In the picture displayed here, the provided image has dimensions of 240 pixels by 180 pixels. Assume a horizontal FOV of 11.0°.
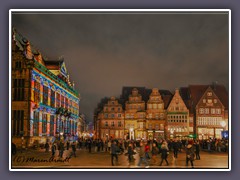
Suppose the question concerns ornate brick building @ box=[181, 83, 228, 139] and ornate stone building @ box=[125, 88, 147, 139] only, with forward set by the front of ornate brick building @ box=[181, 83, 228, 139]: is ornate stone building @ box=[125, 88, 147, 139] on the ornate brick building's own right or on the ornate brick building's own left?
on the ornate brick building's own right

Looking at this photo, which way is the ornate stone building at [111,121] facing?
toward the camera

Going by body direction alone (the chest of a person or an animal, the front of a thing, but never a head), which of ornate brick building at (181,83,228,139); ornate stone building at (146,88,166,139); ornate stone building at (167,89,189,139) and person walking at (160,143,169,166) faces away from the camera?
the person walking

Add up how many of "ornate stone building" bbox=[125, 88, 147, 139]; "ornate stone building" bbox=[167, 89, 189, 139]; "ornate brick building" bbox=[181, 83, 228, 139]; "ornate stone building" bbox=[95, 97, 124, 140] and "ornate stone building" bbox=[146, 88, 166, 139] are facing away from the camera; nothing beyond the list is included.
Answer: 0

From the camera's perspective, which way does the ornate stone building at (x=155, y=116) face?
toward the camera
